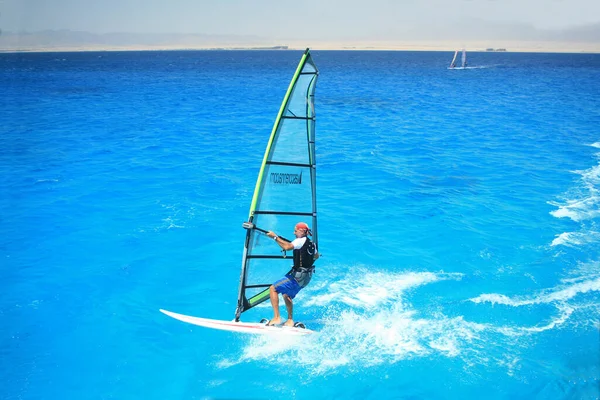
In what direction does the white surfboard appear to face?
to the viewer's left

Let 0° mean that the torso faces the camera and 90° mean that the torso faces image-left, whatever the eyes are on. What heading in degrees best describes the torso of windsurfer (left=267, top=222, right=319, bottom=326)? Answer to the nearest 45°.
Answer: approximately 90°
